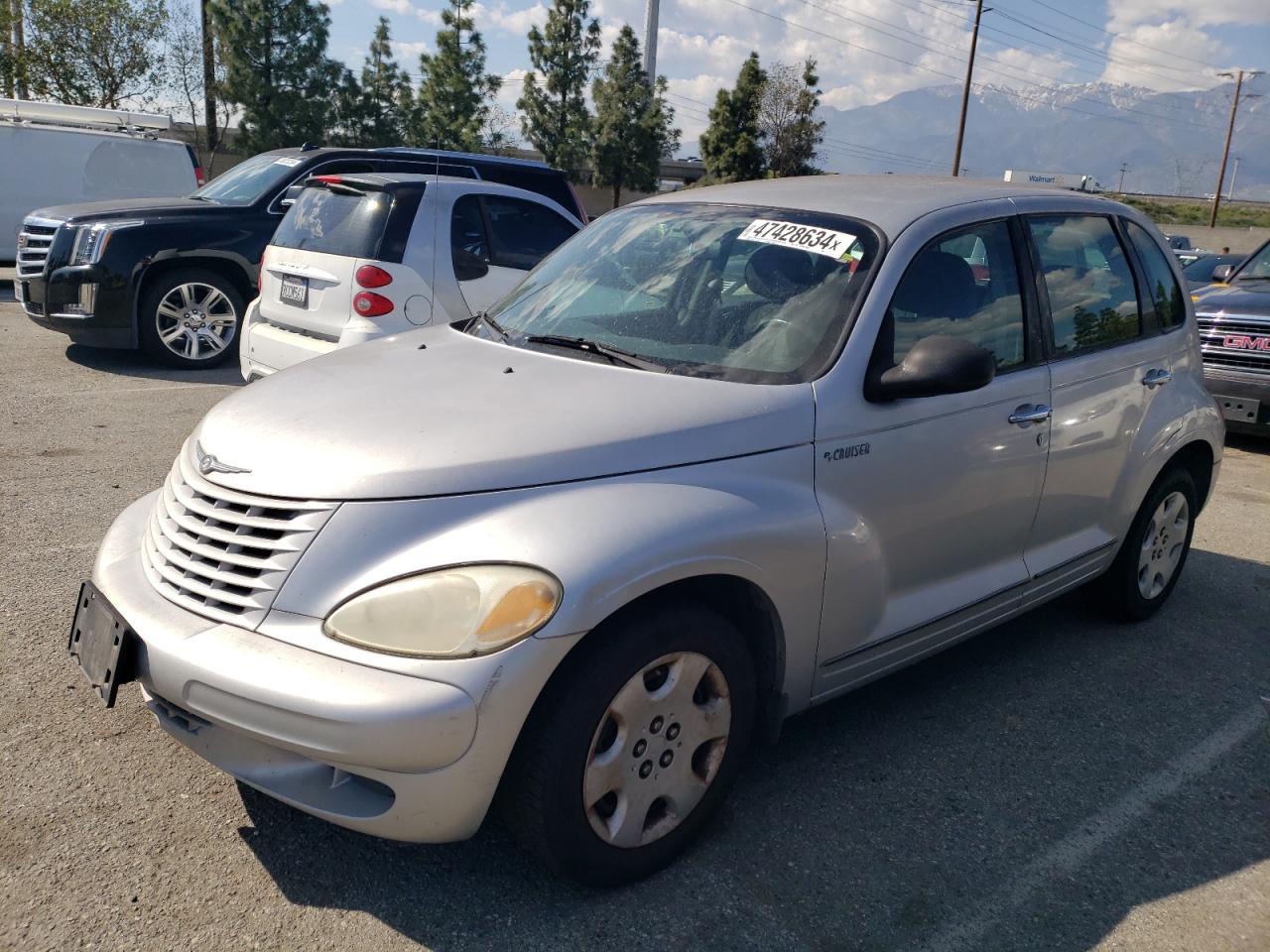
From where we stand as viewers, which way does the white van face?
facing to the left of the viewer

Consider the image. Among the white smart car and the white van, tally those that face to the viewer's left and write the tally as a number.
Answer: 1

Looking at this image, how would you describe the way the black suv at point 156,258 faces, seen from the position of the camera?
facing the viewer and to the left of the viewer

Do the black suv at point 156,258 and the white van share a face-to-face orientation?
no

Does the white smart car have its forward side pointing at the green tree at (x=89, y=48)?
no

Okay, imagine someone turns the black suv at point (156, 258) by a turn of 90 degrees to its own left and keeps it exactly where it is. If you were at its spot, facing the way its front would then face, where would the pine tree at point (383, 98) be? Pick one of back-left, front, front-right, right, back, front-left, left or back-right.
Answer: back-left

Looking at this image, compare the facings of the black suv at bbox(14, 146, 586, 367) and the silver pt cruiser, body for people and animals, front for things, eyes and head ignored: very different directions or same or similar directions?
same or similar directions

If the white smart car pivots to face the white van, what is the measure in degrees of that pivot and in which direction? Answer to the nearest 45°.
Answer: approximately 90° to its left

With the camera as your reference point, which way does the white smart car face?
facing away from the viewer and to the right of the viewer

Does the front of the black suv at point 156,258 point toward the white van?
no

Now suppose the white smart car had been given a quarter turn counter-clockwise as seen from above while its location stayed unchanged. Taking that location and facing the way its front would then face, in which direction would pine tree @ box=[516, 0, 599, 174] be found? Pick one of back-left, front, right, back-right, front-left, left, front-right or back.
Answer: front-right

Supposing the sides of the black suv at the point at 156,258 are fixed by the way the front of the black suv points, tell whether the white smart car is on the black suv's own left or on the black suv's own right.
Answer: on the black suv's own left

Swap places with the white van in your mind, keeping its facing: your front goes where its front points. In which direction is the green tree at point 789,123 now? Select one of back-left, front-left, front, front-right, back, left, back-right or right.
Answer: back-right

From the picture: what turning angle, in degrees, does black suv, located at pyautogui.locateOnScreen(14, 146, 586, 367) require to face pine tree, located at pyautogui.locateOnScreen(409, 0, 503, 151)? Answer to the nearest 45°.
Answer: approximately 135° to its right

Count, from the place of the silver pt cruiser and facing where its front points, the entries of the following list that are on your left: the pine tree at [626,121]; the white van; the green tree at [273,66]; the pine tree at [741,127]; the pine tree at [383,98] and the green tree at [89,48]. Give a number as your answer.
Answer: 0

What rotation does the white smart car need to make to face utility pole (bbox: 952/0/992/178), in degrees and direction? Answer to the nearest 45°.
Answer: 0° — it already faces it

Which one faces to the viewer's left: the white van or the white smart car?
the white van

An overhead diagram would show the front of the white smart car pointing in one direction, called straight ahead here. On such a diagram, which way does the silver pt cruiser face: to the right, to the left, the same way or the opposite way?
the opposite way

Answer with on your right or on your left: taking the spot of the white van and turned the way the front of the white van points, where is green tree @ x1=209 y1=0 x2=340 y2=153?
on your right
